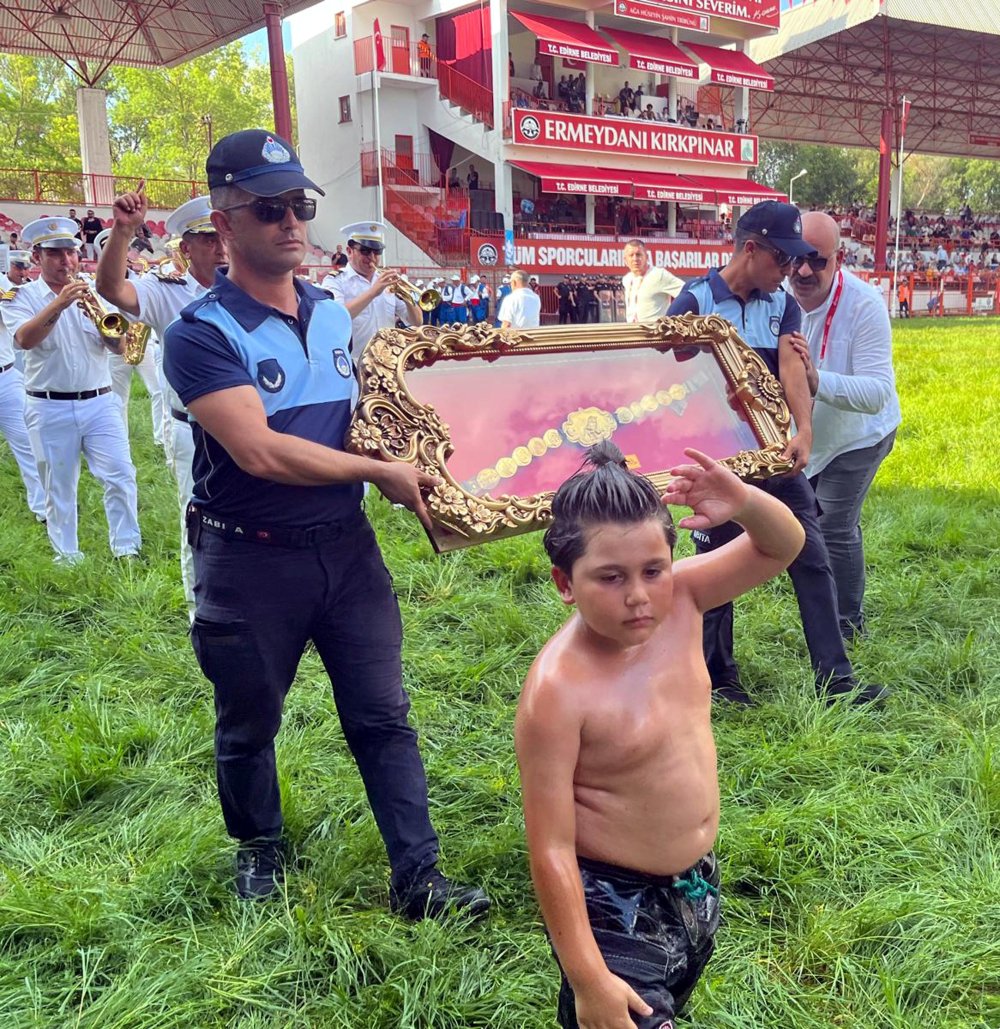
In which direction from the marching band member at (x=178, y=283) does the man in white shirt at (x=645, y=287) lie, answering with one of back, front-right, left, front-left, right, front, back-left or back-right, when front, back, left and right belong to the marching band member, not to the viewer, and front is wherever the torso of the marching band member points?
left

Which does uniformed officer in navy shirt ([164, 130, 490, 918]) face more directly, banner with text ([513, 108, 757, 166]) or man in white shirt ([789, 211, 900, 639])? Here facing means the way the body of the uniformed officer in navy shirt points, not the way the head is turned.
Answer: the man in white shirt

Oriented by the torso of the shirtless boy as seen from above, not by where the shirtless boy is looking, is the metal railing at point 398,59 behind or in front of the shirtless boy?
behind

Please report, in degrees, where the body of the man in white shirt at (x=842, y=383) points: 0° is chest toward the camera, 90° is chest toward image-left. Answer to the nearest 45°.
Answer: approximately 45°

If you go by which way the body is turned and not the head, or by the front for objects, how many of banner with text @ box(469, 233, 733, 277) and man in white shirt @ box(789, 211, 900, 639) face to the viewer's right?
0

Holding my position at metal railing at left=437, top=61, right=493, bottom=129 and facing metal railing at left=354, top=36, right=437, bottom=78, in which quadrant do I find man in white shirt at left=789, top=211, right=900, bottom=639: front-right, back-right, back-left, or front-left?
back-left

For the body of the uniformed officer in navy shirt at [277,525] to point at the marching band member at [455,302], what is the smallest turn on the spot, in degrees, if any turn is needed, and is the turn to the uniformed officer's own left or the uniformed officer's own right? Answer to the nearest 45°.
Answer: approximately 135° to the uniformed officer's own left

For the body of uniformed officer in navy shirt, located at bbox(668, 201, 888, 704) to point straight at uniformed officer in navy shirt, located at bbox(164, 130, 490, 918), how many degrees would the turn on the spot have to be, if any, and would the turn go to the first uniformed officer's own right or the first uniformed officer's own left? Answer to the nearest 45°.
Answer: approximately 90° to the first uniformed officer's own right

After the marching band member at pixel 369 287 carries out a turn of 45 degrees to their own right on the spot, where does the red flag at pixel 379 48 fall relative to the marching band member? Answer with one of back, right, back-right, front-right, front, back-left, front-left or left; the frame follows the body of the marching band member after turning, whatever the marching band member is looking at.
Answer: back
